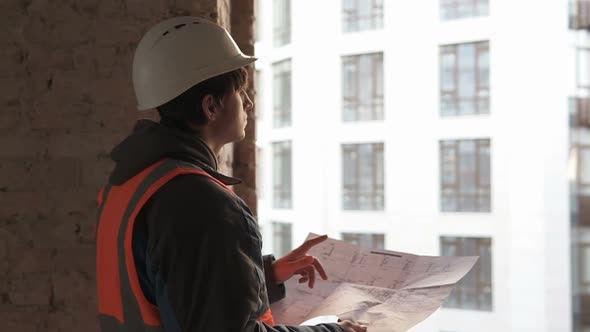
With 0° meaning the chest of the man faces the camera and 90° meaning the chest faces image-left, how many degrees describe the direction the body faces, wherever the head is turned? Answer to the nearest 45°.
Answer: approximately 225°

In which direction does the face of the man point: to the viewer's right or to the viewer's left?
to the viewer's right

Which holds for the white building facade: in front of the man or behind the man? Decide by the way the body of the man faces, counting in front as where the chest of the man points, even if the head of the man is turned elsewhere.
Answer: in front
